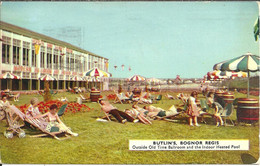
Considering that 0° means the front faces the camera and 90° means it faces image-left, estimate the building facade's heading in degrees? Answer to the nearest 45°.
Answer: approximately 315°

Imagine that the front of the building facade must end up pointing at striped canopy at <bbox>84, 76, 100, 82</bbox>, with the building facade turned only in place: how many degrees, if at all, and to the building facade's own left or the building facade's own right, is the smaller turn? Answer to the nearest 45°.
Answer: approximately 45° to the building facade's own left

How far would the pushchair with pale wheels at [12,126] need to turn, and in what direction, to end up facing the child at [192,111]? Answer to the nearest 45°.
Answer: approximately 45° to its left

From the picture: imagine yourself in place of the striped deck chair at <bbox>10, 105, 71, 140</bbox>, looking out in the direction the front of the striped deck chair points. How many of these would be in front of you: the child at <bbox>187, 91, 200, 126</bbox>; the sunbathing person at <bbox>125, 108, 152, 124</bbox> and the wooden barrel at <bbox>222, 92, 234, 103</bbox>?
3

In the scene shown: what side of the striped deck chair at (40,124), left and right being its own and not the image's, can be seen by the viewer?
right

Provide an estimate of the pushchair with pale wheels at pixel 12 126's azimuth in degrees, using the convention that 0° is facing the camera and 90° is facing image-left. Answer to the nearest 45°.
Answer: approximately 315°

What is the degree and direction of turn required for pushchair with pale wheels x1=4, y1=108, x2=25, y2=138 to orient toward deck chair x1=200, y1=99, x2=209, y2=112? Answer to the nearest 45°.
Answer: approximately 45° to its left
